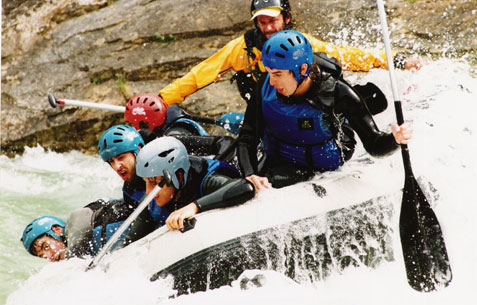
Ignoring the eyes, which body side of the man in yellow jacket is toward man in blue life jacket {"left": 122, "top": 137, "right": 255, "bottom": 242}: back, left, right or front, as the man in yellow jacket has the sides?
front

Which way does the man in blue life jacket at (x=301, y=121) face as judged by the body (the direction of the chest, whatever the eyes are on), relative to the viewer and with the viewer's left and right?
facing the viewer and to the left of the viewer

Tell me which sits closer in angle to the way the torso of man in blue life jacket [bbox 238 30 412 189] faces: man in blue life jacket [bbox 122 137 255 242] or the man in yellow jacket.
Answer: the man in blue life jacket

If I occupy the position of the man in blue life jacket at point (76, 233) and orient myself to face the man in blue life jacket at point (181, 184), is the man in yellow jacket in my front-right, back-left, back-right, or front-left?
front-left

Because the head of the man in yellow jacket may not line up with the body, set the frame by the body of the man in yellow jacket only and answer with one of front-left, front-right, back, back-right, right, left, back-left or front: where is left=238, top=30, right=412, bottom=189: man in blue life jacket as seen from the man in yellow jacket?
front

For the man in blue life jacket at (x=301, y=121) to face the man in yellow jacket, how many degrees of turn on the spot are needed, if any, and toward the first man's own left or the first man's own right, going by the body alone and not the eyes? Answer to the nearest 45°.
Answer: approximately 135° to the first man's own right

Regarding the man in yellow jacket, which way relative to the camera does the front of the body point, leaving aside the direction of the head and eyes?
toward the camera
